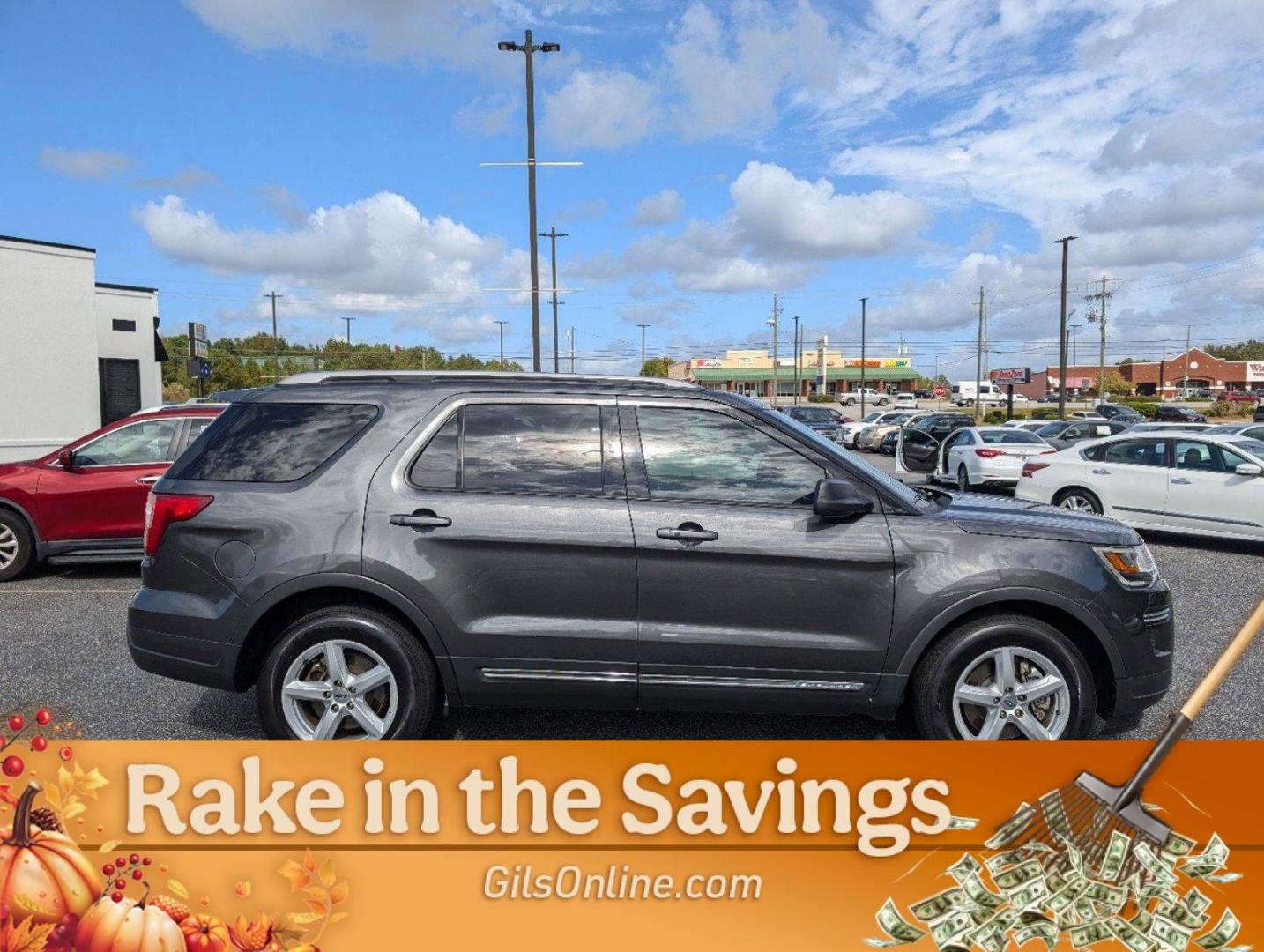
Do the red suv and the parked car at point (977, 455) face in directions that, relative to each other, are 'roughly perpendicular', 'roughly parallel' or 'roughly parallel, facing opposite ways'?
roughly perpendicular

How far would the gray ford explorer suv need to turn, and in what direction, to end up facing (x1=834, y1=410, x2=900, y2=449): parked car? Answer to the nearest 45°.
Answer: approximately 90° to its left

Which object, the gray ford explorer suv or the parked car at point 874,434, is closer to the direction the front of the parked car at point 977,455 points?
the parked car

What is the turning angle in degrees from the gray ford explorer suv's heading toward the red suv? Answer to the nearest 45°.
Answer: approximately 135° to its left

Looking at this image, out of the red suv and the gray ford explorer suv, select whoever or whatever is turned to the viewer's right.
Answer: the gray ford explorer suv

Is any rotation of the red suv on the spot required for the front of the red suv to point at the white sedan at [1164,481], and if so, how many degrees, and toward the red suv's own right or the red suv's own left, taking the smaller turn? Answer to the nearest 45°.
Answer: approximately 180°

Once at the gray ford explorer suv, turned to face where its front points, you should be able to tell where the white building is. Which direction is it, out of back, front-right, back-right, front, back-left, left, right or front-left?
back-left

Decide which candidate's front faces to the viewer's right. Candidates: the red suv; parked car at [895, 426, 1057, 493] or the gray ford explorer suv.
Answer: the gray ford explorer suv

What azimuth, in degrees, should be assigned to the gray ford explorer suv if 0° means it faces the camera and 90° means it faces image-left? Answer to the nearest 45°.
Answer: approximately 270°

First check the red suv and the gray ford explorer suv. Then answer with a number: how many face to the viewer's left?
1

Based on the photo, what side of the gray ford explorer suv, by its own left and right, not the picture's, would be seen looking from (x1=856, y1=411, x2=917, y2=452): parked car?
left

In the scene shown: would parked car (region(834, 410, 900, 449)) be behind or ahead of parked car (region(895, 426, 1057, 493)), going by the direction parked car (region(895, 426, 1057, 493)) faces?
ahead

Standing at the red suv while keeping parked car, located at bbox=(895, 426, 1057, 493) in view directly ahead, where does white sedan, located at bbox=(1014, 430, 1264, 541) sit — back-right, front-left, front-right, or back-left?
front-right

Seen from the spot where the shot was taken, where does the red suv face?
facing to the left of the viewer

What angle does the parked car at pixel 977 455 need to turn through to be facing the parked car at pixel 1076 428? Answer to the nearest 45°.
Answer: approximately 45° to its right

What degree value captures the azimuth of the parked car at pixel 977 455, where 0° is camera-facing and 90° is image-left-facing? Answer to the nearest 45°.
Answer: approximately 135°

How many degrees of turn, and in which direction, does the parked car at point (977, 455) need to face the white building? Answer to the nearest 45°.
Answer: approximately 45° to its left

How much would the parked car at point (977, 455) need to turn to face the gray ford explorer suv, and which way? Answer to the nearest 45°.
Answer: approximately 135° to its left

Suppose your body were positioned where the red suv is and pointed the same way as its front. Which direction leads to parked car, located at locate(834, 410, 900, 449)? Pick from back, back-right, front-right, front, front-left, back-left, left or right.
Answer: back-right
